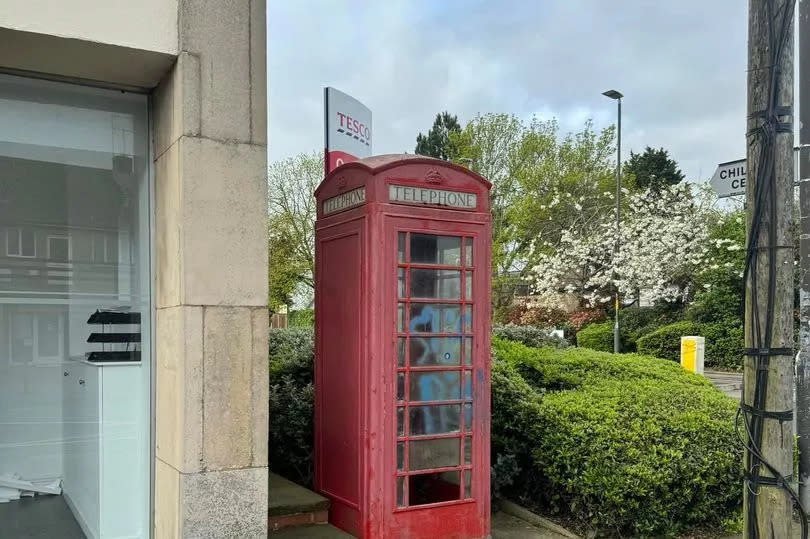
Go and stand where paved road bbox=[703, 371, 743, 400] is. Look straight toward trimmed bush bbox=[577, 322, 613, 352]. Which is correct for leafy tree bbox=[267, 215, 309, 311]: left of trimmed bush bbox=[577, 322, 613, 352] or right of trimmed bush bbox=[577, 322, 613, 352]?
left

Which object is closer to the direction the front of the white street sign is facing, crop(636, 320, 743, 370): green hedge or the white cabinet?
the white cabinet

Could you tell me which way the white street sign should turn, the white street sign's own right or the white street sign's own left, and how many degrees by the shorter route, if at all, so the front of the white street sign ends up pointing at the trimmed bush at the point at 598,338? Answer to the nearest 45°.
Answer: approximately 180°

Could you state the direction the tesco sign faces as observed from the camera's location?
facing the viewer and to the right of the viewer

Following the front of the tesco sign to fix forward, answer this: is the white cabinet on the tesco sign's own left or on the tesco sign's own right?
on the tesco sign's own right

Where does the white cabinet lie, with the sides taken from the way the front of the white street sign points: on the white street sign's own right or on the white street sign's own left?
on the white street sign's own right

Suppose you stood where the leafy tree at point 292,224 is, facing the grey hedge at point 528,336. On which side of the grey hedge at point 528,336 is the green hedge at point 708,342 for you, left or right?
left

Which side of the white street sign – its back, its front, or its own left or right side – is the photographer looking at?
front

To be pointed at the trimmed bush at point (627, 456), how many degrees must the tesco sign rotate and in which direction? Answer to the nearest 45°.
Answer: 0° — it already faces it

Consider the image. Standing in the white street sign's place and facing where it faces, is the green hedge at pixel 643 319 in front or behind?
behind
